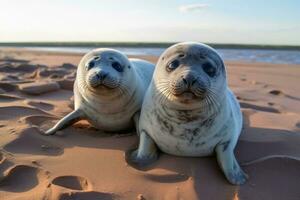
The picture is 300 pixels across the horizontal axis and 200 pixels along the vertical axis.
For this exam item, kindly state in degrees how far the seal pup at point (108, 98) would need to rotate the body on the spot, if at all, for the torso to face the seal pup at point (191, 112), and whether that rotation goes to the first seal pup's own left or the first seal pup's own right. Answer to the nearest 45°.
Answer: approximately 90° to the first seal pup's own left

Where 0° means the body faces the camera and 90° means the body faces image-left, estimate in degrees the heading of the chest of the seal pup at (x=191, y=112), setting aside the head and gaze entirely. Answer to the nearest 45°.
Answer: approximately 0°

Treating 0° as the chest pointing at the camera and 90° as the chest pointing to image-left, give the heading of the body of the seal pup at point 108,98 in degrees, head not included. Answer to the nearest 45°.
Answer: approximately 45°

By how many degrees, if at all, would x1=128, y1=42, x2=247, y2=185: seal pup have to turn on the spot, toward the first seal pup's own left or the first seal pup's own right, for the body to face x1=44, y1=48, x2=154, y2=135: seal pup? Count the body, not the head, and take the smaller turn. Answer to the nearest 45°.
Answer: approximately 135° to the first seal pup's own right
